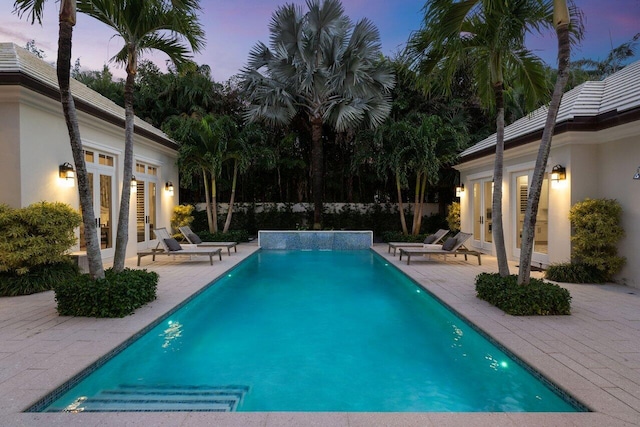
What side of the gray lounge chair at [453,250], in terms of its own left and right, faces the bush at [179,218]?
front

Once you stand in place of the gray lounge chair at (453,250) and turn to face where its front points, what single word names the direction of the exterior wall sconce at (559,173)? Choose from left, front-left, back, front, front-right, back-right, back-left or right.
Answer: back-left

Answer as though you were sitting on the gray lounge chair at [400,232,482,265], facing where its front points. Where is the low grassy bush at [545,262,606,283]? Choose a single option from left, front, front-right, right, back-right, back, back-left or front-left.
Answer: back-left

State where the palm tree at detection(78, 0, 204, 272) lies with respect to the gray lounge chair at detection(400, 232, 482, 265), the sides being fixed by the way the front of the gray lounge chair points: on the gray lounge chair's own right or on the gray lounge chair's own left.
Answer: on the gray lounge chair's own left

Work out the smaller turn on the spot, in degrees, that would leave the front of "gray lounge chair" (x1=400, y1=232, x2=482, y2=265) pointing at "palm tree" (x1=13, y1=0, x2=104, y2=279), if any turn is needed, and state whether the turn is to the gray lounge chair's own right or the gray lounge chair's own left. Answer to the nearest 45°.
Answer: approximately 45° to the gray lounge chair's own left

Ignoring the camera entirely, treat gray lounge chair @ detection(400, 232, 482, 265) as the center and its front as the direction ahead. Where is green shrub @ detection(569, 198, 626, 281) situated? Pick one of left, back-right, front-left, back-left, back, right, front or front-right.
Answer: back-left

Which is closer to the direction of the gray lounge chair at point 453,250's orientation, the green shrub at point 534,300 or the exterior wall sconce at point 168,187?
the exterior wall sconce

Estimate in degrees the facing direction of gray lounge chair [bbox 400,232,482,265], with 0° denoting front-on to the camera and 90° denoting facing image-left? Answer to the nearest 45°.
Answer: approximately 90°

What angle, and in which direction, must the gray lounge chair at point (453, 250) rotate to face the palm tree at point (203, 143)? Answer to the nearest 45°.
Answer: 0° — it already faces it

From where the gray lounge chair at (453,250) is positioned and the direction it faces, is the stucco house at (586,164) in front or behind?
behind

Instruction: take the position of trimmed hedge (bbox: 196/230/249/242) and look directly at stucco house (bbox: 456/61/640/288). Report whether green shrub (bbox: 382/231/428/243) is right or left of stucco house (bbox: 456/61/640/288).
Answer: left

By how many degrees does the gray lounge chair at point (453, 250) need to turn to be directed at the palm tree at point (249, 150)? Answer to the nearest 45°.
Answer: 0° — it already faces it

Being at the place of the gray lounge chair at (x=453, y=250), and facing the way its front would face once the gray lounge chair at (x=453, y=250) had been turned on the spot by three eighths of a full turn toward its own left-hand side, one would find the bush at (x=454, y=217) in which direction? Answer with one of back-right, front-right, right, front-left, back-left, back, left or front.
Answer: back-left

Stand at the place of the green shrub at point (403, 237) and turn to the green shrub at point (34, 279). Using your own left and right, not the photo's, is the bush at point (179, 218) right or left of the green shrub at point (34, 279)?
right

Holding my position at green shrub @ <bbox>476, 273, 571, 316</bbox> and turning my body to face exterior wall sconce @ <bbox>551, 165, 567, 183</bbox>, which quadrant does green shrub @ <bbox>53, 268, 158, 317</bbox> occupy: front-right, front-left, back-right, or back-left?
back-left
